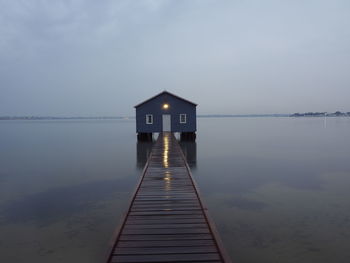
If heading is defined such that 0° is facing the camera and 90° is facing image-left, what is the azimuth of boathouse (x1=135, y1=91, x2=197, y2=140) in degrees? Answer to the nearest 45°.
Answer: approximately 0°

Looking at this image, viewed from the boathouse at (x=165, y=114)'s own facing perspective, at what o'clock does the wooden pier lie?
The wooden pier is roughly at 12 o'clock from the boathouse.
